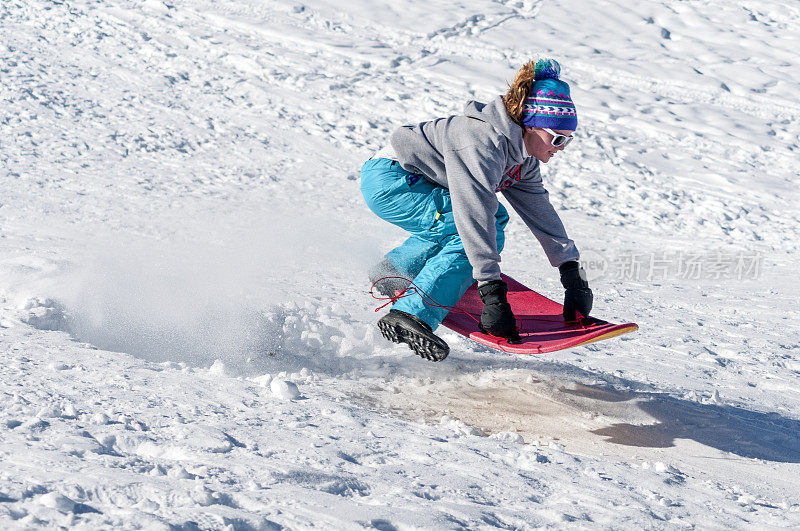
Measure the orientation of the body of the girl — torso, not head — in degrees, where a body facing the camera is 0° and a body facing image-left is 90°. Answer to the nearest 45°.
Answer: approximately 315°

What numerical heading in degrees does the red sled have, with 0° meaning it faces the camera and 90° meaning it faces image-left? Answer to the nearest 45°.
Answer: approximately 270°
